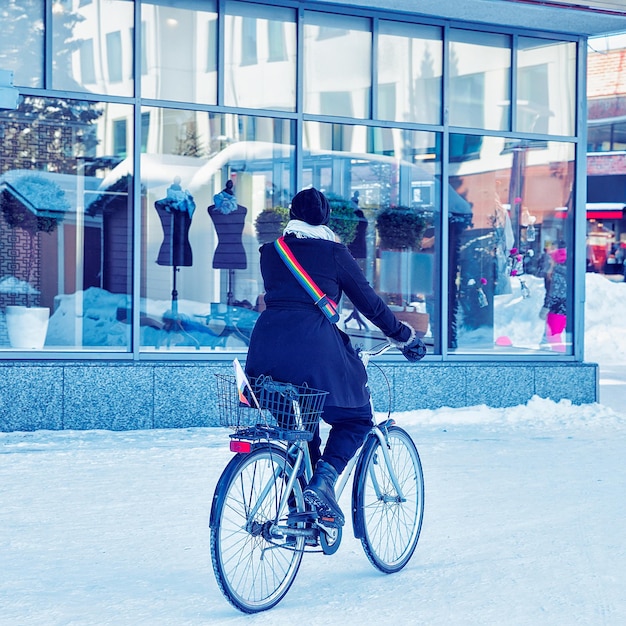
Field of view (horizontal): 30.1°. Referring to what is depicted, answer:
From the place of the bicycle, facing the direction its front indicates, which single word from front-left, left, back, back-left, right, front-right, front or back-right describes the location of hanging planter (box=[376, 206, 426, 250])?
front-left

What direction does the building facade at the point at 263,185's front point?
toward the camera

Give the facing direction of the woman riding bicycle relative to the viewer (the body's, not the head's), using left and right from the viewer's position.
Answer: facing away from the viewer and to the right of the viewer

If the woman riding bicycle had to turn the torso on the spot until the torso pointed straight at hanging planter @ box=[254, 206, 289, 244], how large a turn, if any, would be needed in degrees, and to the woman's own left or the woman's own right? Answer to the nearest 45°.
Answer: approximately 45° to the woman's own left

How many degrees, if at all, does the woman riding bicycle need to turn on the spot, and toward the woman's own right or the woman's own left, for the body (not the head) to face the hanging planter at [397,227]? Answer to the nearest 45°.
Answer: approximately 45° to the woman's own left

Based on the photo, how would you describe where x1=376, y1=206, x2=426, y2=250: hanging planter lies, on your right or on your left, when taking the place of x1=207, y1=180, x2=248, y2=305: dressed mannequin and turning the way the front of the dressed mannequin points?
on your left

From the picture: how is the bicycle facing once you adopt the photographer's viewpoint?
facing away from the viewer and to the right of the viewer

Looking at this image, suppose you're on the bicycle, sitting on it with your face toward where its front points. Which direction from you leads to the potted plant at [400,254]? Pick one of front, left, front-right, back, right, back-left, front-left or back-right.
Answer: front-left

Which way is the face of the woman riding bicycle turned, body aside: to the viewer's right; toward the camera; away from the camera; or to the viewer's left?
away from the camera

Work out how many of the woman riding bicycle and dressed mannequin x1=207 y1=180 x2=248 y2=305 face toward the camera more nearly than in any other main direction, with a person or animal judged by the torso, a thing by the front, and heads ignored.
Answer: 1

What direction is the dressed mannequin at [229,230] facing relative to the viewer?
toward the camera

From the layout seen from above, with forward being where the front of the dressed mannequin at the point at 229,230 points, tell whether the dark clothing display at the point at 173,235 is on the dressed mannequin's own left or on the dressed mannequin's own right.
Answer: on the dressed mannequin's own right

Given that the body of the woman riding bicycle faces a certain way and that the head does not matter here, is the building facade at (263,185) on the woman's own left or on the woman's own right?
on the woman's own left
